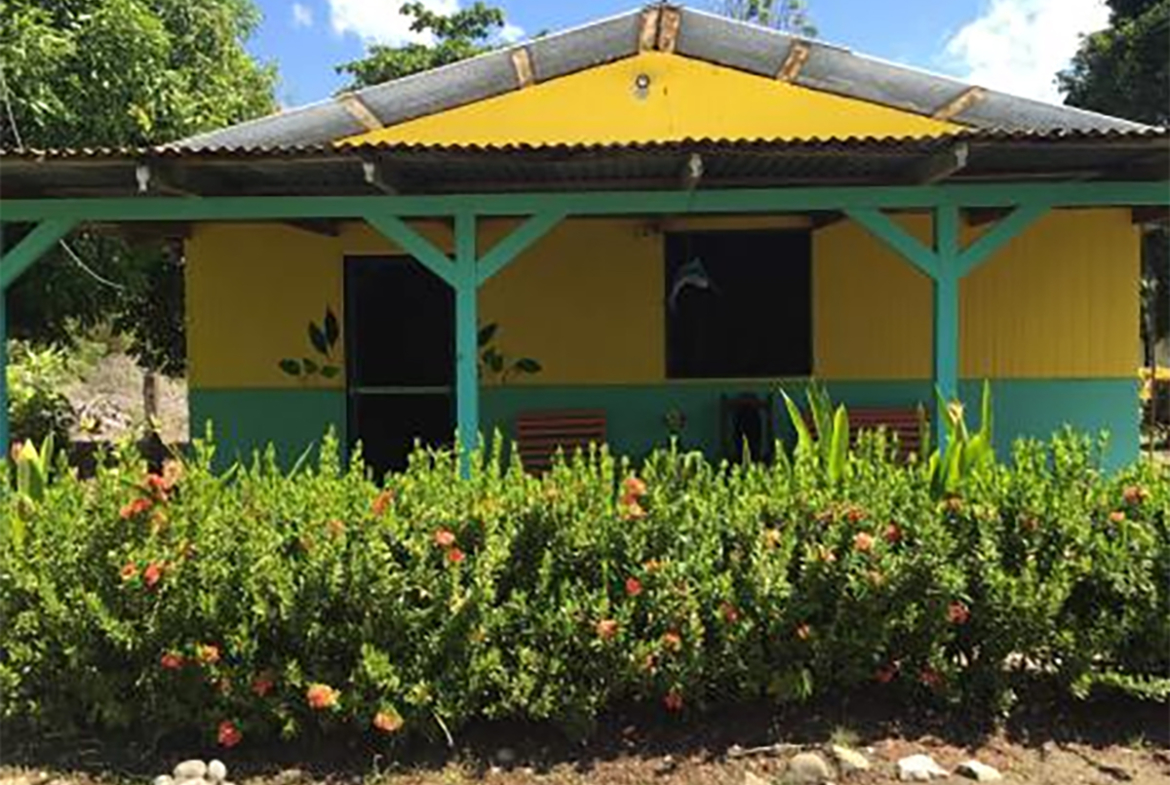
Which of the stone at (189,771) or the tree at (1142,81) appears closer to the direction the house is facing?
the stone

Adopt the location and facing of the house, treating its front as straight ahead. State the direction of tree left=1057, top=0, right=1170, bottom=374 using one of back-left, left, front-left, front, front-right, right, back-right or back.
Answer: back-left

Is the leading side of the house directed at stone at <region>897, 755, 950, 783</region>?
yes

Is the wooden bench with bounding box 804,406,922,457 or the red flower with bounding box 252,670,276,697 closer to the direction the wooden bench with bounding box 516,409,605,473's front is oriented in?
the red flower

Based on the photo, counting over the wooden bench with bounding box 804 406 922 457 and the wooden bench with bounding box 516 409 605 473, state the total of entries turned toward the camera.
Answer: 2

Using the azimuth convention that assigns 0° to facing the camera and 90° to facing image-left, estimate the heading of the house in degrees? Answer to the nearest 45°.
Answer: approximately 0°

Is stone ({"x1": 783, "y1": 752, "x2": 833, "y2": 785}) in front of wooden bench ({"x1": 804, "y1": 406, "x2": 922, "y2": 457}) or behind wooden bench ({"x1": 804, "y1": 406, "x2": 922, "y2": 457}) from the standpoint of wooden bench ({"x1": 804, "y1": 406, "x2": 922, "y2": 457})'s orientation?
in front

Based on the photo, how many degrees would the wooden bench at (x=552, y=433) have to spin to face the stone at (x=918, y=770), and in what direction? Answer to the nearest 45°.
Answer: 0° — it already faces it

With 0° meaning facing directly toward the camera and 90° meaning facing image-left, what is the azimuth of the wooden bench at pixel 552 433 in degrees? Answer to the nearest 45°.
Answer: approximately 0°
